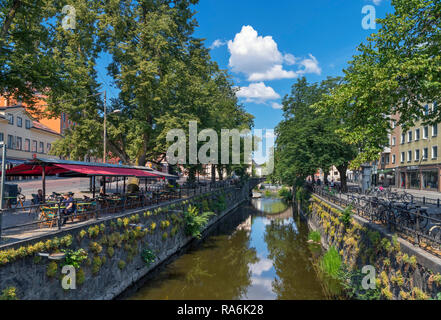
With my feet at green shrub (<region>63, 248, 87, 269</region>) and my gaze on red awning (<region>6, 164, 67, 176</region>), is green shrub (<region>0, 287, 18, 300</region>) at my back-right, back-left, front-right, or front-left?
back-left

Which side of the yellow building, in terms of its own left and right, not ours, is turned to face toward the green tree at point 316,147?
front

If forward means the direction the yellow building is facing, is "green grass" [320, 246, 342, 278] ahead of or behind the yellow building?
ahead

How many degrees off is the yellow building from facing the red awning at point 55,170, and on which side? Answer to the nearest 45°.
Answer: approximately 45° to its left

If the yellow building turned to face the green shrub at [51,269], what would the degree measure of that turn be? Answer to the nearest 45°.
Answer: approximately 45° to its left

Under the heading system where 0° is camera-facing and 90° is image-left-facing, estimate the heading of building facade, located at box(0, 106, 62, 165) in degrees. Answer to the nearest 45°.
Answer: approximately 315°

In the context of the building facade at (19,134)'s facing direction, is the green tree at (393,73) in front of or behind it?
in front

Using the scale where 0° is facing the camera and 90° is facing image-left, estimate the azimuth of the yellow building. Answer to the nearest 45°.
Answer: approximately 45°

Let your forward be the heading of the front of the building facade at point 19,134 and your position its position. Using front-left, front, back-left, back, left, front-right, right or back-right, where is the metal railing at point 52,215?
front-right

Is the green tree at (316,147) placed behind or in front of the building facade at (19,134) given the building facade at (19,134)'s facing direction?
in front

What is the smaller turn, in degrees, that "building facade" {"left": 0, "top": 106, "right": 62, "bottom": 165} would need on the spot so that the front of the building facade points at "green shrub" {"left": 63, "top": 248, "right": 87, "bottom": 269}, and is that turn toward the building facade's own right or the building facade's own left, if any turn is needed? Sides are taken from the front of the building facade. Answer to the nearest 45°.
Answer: approximately 45° to the building facade's own right

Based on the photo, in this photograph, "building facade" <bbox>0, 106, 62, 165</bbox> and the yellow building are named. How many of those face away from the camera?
0
